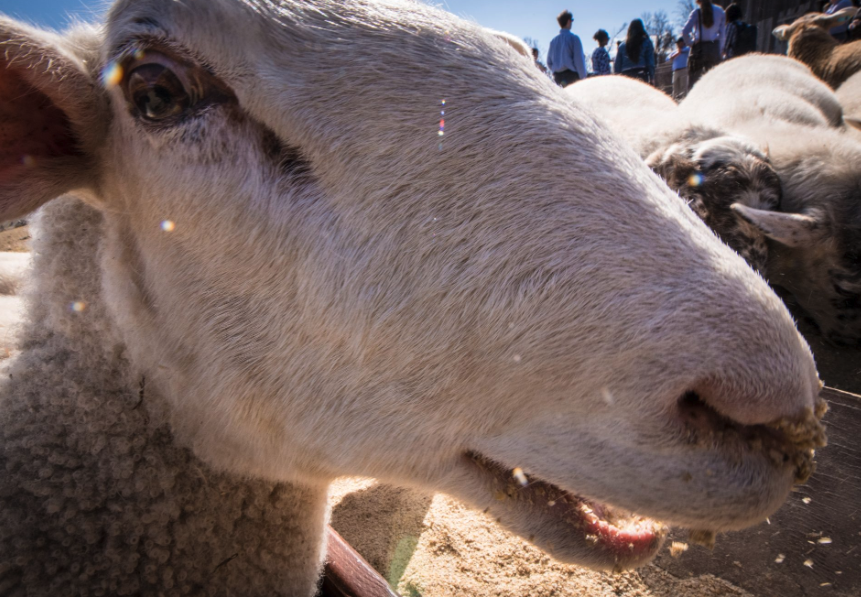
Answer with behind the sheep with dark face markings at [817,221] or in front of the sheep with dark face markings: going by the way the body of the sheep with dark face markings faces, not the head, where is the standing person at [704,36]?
behind

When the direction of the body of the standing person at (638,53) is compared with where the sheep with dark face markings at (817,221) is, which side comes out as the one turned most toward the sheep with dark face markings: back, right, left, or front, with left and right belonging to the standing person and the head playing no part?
back

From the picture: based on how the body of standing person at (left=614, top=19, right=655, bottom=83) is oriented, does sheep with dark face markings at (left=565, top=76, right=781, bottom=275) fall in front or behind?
behind

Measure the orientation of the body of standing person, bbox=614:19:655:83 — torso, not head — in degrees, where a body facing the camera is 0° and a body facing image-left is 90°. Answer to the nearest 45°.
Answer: approximately 180°
